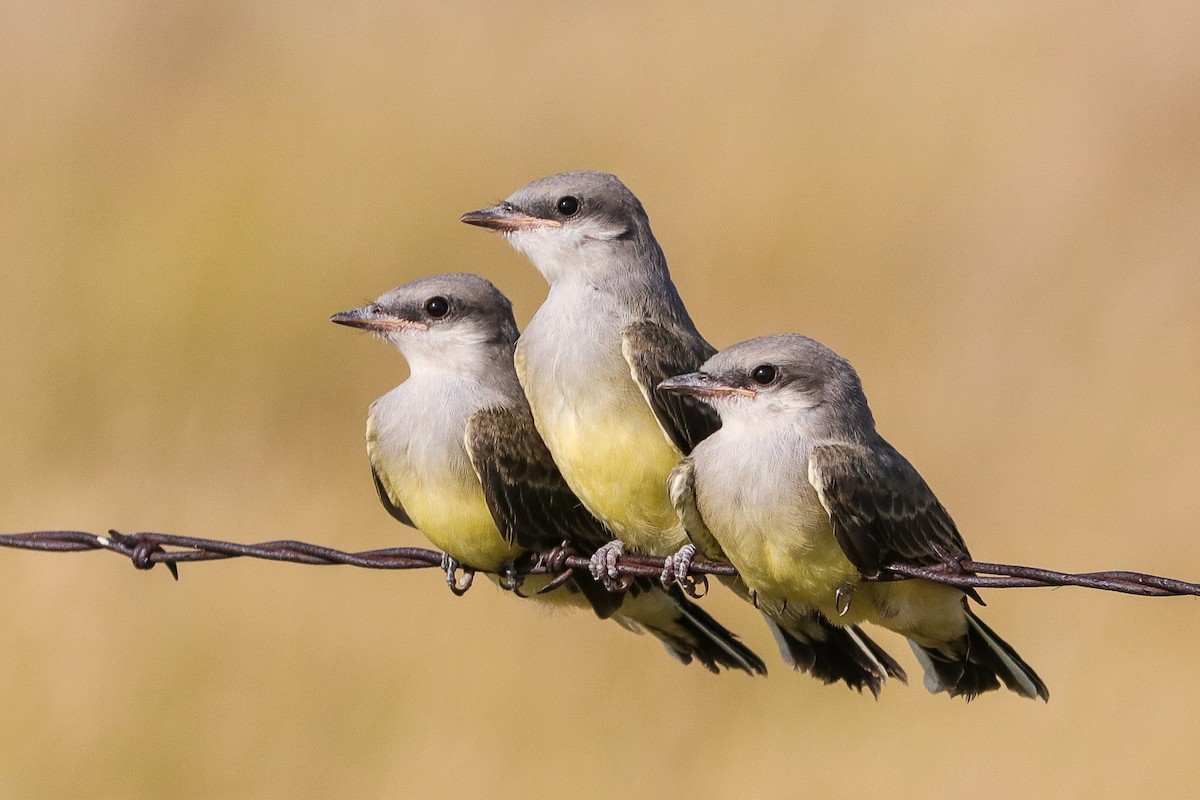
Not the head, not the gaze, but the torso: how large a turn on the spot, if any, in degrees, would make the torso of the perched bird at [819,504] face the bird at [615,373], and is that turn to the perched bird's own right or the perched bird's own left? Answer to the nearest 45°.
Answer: approximately 90° to the perched bird's own right

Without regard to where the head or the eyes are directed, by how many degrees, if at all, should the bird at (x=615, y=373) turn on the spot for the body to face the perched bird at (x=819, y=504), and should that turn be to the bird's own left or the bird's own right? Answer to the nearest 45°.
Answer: approximately 90° to the bird's own left

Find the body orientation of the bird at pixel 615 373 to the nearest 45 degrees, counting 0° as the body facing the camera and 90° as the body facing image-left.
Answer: approximately 45°

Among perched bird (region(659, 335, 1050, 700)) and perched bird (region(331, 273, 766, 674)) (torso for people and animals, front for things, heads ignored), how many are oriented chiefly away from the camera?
0

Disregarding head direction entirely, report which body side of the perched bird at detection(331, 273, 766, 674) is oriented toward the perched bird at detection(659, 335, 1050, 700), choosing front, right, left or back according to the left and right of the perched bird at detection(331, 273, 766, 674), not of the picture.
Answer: left

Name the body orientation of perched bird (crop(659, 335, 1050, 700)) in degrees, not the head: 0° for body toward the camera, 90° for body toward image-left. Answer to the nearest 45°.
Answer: approximately 45°

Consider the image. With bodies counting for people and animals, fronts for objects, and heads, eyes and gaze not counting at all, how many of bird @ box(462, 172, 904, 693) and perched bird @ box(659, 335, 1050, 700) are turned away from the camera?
0

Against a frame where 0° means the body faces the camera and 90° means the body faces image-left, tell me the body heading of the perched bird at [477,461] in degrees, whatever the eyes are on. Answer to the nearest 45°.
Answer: approximately 45°
